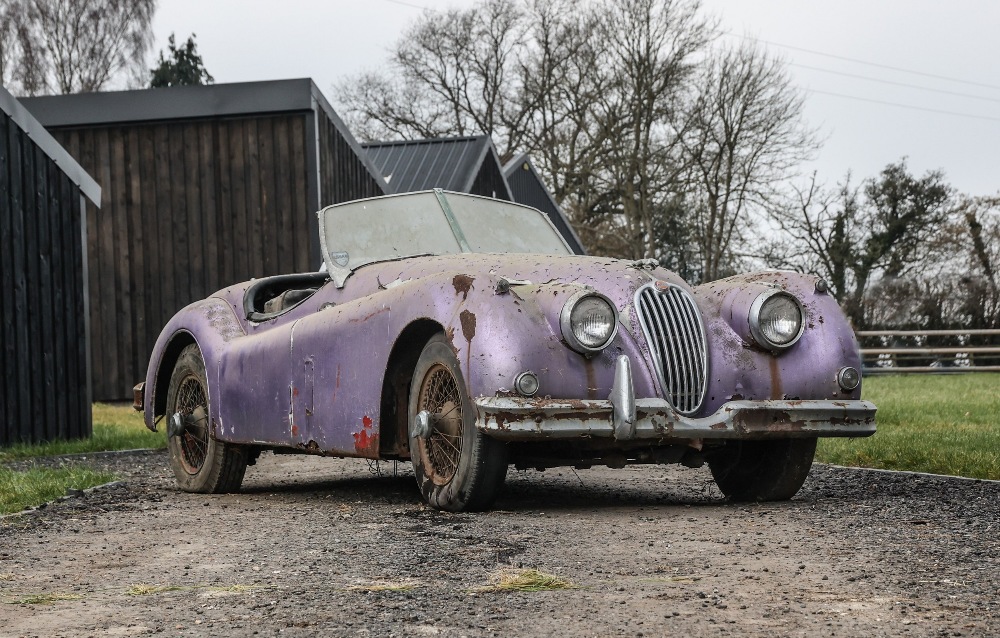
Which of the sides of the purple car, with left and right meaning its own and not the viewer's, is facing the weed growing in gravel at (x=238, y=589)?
right

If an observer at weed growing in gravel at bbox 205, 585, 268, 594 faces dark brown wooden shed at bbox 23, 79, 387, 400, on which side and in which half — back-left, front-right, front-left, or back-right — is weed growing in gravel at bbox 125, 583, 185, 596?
front-left

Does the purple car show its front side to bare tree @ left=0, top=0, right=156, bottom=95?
no

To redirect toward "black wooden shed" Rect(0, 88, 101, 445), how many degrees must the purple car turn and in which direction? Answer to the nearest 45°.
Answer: approximately 180°

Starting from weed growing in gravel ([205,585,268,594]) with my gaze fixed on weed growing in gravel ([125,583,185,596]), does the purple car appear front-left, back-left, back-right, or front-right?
back-right

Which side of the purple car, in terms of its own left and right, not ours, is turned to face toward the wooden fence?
left

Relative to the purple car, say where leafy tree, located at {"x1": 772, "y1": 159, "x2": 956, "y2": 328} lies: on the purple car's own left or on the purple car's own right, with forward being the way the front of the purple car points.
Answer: on the purple car's own left

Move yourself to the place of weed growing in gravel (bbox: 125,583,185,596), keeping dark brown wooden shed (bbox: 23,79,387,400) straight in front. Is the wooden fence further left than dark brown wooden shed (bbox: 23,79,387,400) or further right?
right

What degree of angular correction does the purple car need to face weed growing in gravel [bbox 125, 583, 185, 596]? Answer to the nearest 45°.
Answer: approximately 90° to its right

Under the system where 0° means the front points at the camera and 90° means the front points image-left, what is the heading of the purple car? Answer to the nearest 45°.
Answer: approximately 315°

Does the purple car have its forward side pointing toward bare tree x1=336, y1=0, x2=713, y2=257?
no

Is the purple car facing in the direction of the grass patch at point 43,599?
no

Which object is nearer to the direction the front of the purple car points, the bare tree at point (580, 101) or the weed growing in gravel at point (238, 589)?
the weed growing in gravel

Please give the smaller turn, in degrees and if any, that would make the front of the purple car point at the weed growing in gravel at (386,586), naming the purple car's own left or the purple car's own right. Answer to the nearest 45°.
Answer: approximately 45° to the purple car's own right

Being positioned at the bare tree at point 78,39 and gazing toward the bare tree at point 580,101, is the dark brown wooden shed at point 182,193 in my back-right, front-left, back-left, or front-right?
front-right
